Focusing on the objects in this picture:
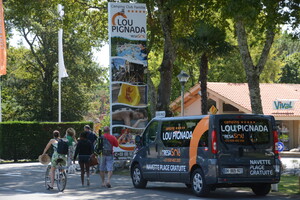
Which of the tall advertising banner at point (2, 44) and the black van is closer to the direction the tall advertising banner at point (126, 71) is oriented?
the black van

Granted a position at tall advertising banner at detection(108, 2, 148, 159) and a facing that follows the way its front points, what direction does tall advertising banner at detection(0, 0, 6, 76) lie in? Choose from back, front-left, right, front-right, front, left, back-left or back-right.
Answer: back-right

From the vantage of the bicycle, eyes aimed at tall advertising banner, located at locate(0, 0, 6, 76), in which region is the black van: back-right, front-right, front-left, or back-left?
back-right

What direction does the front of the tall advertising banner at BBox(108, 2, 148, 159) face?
toward the camera
